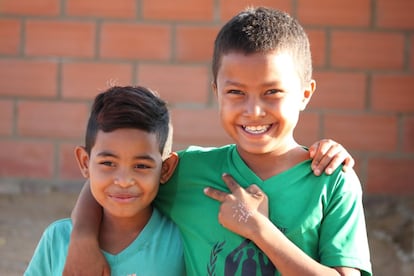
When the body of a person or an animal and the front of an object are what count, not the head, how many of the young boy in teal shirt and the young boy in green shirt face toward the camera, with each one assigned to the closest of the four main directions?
2

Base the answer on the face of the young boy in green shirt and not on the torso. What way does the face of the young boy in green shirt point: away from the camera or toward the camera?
toward the camera

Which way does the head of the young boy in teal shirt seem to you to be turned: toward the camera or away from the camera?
toward the camera

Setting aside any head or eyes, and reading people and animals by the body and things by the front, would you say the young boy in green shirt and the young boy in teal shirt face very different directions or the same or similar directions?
same or similar directions

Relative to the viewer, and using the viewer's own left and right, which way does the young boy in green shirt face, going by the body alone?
facing the viewer
